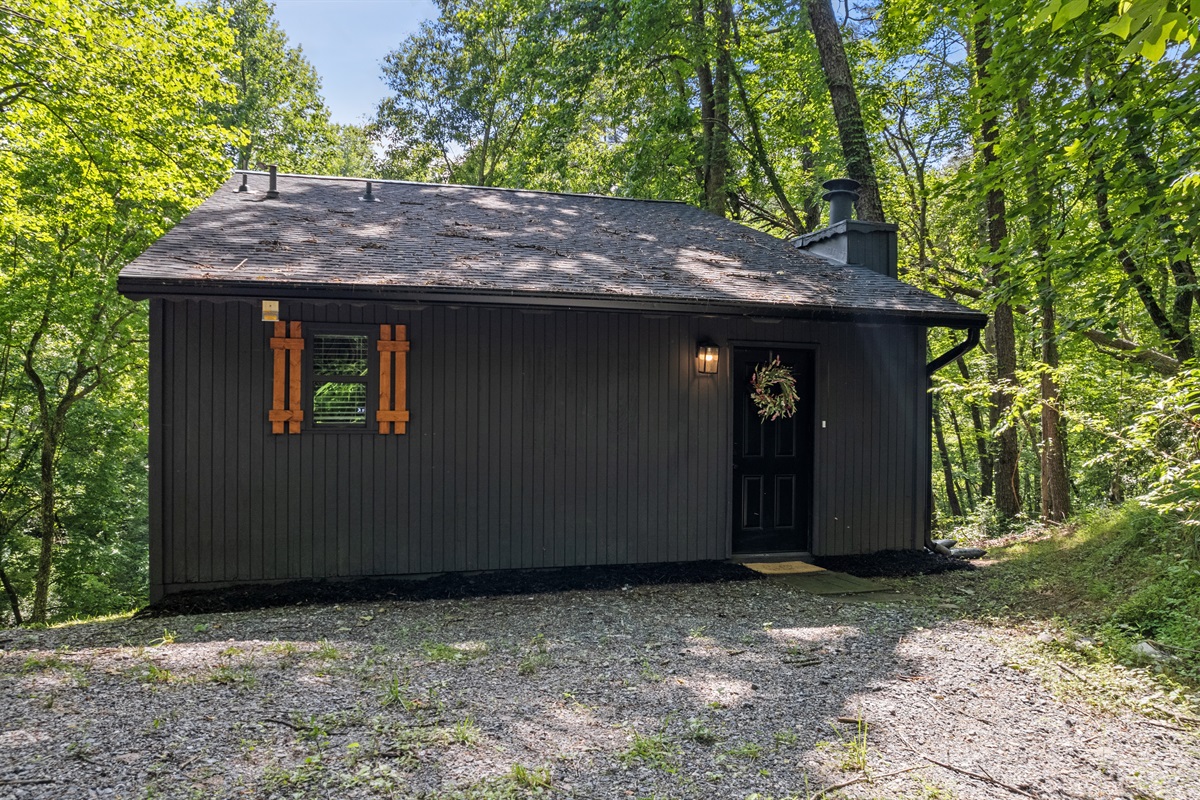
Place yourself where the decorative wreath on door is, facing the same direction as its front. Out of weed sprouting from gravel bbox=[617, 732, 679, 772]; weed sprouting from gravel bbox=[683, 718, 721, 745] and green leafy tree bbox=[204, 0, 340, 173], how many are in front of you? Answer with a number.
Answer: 2

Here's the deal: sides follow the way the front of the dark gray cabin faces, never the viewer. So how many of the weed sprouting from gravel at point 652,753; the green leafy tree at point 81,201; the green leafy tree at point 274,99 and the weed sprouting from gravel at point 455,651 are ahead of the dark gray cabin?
2

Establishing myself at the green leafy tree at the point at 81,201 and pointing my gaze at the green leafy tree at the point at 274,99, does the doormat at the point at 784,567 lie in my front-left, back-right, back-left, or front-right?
back-right

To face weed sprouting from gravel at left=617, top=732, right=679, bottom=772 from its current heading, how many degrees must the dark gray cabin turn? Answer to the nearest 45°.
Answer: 0° — it already faces it

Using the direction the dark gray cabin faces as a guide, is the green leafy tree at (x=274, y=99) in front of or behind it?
behind

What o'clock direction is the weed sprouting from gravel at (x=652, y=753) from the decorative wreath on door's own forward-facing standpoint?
The weed sprouting from gravel is roughly at 12 o'clock from the decorative wreath on door.

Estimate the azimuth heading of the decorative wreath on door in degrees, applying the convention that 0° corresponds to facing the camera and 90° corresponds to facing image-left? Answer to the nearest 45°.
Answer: approximately 0°

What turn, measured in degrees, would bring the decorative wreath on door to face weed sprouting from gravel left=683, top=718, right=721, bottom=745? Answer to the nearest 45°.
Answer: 0° — it already faces it

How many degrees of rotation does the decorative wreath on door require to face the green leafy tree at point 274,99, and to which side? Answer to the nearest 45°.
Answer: approximately 135° to its right
